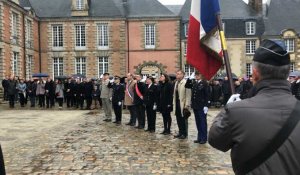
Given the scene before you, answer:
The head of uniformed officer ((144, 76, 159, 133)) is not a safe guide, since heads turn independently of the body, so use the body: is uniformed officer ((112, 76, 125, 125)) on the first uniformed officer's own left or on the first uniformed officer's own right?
on the first uniformed officer's own right

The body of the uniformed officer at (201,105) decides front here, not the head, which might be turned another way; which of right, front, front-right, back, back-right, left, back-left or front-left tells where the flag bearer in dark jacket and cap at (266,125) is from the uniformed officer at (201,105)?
front-left

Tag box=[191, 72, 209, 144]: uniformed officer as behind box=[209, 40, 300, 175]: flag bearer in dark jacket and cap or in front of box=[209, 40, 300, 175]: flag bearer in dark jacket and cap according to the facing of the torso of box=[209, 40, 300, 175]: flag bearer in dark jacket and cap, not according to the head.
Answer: in front

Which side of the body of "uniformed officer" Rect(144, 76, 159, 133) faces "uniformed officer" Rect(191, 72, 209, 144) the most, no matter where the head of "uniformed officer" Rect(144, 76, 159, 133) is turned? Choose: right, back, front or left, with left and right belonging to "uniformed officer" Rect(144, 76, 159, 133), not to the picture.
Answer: left

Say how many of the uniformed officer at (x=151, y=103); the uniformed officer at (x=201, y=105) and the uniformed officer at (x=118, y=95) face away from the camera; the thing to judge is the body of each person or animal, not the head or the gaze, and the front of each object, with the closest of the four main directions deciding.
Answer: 0

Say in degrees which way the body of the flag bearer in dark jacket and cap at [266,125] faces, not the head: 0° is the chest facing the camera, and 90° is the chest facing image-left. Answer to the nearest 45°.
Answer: approximately 135°

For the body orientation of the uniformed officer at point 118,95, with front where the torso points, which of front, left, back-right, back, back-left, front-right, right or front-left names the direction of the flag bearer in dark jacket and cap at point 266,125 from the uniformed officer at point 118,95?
front-left

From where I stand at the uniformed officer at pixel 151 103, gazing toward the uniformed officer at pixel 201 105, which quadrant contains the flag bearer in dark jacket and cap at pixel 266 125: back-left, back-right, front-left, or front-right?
front-right
